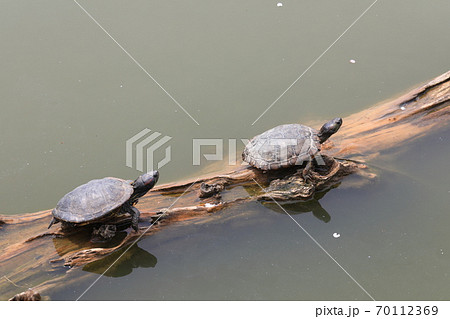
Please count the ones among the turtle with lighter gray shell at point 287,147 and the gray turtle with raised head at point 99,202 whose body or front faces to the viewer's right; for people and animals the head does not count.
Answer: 2

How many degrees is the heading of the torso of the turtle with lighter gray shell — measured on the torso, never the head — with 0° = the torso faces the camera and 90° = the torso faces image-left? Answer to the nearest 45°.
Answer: approximately 270°

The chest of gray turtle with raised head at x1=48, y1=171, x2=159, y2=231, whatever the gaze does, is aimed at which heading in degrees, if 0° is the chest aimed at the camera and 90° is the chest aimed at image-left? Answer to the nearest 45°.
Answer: approximately 270°

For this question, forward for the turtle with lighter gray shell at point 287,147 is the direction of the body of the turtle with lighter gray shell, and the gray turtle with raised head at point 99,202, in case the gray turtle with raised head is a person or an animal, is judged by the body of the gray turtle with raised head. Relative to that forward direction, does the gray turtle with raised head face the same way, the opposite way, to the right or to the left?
the same way
